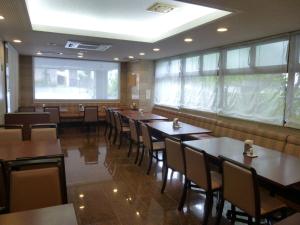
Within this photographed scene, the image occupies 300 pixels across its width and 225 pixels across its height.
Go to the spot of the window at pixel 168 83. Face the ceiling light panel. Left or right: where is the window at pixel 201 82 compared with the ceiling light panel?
left

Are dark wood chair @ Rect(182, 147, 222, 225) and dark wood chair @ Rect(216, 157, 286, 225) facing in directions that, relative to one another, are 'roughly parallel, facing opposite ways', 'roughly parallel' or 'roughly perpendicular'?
roughly parallel

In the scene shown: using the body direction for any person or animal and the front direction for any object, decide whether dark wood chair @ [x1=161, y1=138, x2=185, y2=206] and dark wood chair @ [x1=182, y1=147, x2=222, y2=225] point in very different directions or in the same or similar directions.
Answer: same or similar directions

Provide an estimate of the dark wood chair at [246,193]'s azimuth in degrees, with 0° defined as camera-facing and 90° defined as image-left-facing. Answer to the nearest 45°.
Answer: approximately 225°

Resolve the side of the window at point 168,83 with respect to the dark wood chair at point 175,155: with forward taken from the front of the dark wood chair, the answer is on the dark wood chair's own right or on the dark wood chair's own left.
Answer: on the dark wood chair's own left

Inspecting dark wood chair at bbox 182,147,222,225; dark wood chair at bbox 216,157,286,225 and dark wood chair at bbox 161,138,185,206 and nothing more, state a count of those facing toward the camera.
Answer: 0

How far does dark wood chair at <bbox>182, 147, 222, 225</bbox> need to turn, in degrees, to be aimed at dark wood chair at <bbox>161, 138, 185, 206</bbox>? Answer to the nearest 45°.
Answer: approximately 90° to its left

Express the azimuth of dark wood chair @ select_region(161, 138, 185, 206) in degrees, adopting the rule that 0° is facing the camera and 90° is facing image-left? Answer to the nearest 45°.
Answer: approximately 225°

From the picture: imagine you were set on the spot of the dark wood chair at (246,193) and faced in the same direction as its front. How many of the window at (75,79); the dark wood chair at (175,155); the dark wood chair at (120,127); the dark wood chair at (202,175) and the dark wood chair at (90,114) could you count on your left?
5

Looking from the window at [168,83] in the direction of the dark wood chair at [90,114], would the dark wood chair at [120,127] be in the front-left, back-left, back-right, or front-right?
front-left

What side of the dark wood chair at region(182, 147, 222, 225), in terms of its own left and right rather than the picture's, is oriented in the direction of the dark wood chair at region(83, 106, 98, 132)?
left

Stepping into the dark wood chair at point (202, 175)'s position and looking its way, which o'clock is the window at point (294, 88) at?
The window is roughly at 12 o'clock from the dark wood chair.
